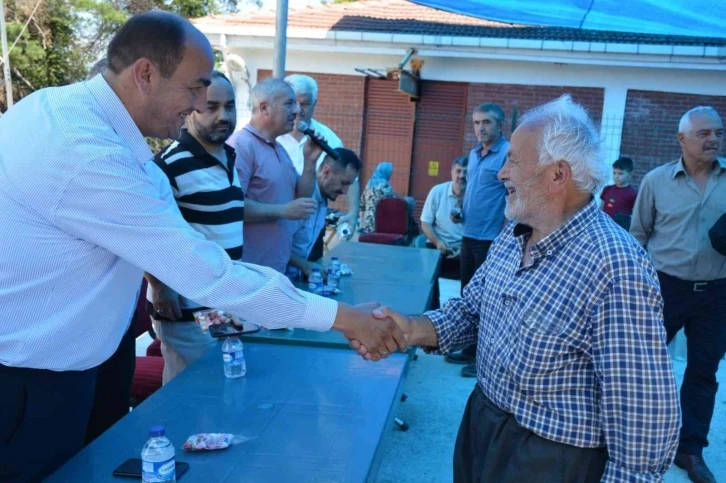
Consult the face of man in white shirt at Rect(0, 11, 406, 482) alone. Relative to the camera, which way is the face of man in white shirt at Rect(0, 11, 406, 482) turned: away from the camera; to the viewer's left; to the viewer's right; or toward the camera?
to the viewer's right

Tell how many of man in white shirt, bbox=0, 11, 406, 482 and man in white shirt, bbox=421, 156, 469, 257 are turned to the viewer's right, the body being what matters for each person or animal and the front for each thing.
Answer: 1

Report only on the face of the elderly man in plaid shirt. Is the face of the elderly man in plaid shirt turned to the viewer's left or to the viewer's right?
to the viewer's left

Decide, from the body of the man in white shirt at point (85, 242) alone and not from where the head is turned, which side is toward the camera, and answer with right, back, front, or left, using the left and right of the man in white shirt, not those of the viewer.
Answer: right

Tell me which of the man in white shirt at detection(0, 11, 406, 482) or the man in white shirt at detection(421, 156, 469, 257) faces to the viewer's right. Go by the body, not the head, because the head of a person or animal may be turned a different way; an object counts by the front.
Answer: the man in white shirt at detection(0, 11, 406, 482)

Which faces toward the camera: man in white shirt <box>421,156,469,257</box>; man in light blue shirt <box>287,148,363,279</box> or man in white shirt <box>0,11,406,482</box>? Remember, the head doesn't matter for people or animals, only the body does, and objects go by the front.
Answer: man in white shirt <box>421,156,469,257</box>

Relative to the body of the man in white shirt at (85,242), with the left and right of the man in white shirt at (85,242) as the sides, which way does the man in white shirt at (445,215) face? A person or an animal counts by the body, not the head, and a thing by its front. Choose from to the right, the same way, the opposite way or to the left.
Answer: to the right

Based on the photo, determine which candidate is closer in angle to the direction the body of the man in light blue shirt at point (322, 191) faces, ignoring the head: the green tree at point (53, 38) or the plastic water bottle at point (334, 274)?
the plastic water bottle
